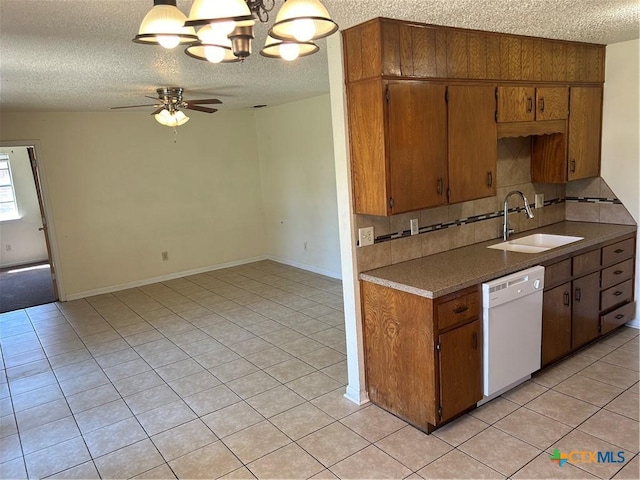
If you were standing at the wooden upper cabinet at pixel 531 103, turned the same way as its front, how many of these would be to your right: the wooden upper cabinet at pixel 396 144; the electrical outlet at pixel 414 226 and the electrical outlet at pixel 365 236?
3

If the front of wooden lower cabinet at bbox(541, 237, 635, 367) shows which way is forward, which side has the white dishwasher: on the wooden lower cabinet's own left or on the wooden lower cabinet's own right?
on the wooden lower cabinet's own right

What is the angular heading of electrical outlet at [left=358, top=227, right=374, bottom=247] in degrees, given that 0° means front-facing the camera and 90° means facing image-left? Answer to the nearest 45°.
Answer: approximately 315°

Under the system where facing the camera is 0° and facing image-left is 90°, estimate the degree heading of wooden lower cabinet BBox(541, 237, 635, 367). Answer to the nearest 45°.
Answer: approximately 315°

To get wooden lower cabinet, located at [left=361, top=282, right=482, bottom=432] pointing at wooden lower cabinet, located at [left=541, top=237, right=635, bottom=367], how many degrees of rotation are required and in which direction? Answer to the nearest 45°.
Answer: approximately 90° to its left

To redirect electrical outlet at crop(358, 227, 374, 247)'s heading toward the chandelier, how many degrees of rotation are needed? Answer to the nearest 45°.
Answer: approximately 45° to its right

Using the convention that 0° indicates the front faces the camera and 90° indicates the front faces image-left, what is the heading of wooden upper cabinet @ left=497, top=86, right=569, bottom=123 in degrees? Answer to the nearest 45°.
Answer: approximately 315°
